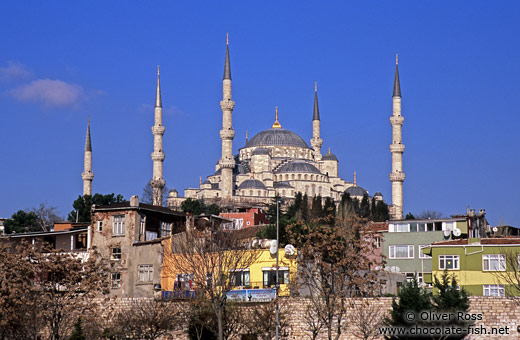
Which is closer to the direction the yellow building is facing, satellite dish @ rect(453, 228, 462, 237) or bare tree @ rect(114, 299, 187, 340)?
the bare tree

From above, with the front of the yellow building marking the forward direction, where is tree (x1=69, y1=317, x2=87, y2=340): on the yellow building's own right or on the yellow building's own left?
on the yellow building's own right

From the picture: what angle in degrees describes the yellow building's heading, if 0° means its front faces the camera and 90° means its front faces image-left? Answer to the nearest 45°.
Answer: approximately 0°

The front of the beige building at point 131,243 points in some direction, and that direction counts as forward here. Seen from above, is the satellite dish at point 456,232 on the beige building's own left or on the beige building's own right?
on the beige building's own left

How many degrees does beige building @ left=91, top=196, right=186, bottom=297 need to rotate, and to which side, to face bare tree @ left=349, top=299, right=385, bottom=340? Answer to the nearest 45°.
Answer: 0° — it already faces it

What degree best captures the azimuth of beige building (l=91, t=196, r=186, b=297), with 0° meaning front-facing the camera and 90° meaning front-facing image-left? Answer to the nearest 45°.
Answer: approximately 315°
